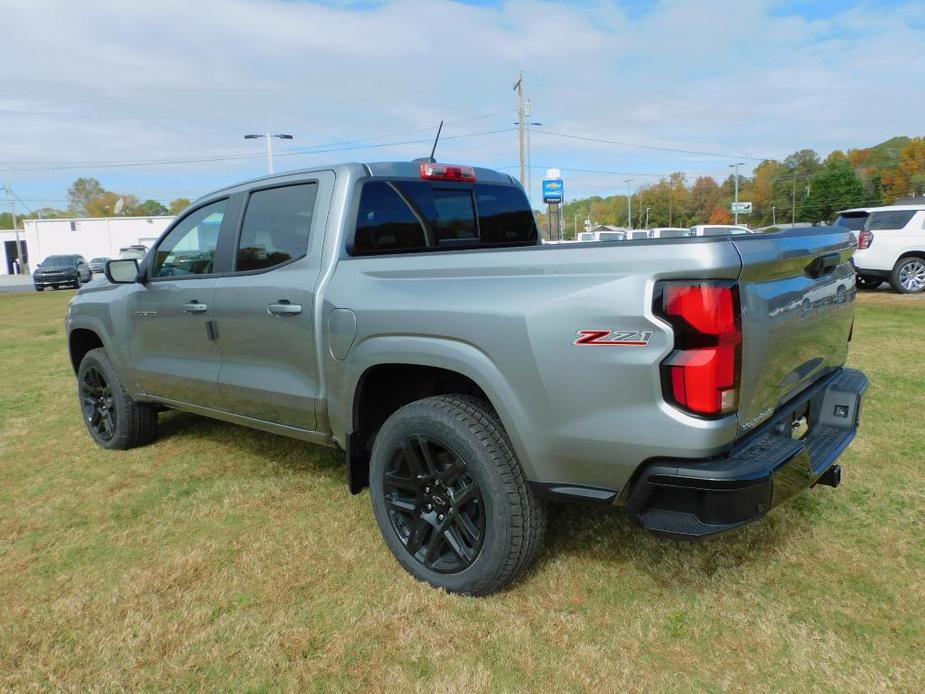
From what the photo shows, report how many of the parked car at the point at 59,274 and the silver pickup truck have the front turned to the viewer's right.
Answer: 0

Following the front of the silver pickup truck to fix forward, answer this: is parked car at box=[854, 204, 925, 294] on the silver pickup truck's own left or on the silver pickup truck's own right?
on the silver pickup truck's own right

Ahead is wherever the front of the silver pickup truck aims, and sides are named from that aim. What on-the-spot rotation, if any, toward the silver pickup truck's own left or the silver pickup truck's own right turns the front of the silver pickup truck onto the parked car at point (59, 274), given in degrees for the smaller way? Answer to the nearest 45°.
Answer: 0° — it already faces it

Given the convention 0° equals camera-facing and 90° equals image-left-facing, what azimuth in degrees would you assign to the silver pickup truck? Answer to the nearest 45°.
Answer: approximately 135°

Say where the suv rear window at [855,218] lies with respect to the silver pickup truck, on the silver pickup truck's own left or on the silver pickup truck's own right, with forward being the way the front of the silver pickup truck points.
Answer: on the silver pickup truck's own right

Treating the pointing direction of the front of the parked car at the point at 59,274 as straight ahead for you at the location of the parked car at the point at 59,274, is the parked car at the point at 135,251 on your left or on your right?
on your left

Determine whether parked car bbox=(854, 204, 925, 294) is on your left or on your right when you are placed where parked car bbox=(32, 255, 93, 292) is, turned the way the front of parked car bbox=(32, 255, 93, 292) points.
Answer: on your left

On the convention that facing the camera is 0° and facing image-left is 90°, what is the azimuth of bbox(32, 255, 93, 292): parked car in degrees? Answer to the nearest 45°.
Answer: approximately 45°
